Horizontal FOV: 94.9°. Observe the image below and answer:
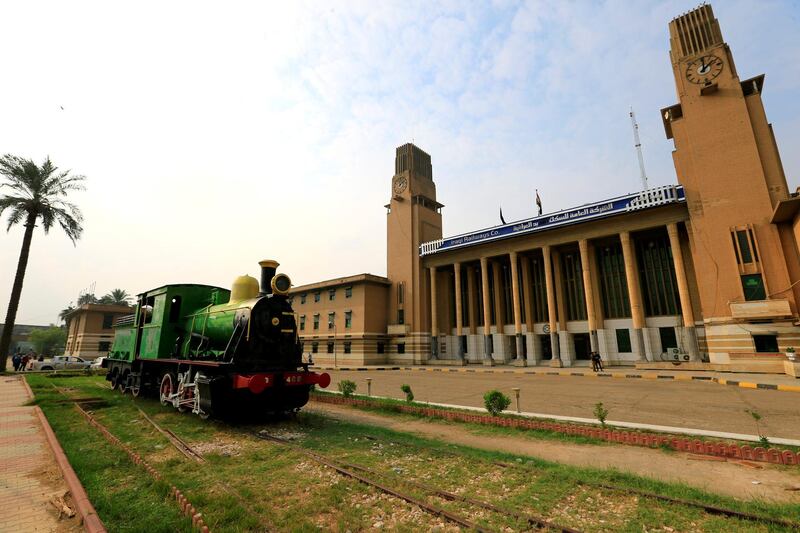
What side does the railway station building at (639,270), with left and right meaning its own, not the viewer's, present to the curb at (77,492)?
front

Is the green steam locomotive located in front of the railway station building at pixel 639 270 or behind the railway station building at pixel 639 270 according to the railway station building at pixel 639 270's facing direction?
in front

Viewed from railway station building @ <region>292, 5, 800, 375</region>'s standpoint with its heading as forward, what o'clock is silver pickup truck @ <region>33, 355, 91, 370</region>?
The silver pickup truck is roughly at 1 o'clock from the railway station building.

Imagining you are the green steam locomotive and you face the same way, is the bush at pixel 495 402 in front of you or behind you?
in front

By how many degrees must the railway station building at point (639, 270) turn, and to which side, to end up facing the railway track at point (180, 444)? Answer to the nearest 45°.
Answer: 0° — it already faces it

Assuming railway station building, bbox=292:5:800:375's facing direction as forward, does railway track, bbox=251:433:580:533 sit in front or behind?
in front
